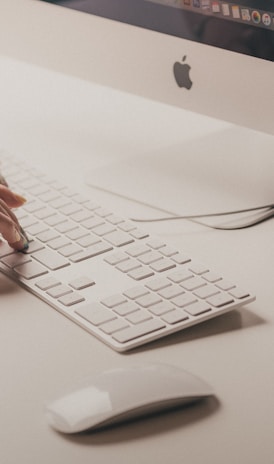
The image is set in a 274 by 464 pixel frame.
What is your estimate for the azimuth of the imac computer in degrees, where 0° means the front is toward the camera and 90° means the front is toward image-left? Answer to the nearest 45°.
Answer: approximately 45°

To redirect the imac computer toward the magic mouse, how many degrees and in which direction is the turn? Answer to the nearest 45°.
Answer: approximately 45° to its left
